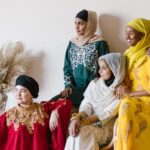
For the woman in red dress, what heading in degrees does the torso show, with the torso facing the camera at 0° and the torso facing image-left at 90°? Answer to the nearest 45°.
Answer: approximately 0°

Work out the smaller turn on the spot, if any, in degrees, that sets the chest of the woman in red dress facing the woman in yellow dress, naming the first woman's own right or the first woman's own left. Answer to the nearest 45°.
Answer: approximately 90° to the first woman's own left
